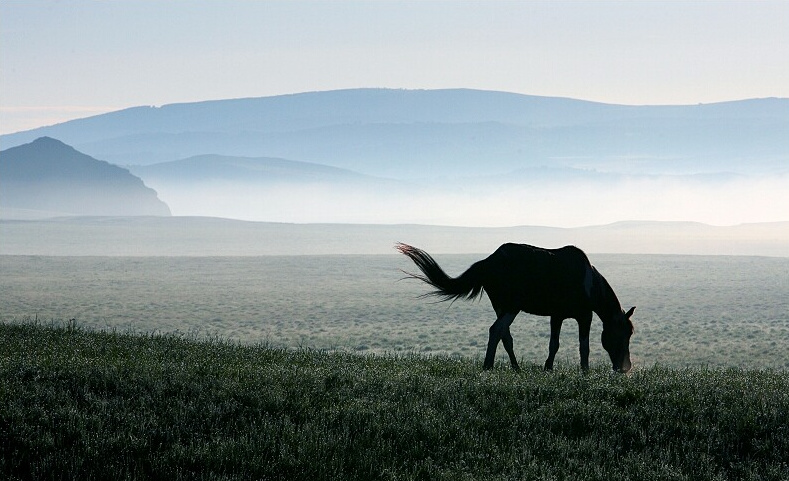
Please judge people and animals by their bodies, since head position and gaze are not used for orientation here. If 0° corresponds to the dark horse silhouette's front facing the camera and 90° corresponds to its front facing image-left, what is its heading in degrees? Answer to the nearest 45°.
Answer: approximately 270°
